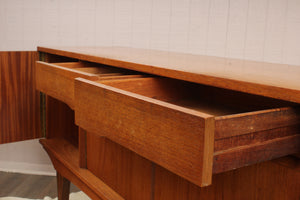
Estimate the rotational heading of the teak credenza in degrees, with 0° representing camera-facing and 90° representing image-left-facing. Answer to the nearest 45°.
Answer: approximately 45°
